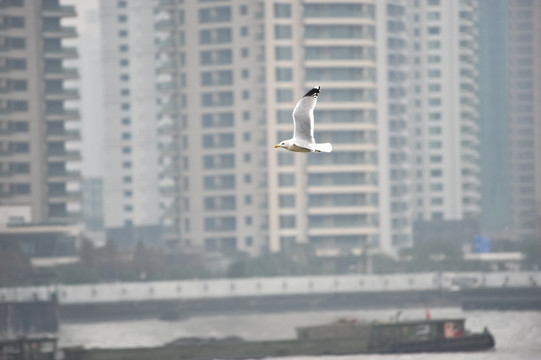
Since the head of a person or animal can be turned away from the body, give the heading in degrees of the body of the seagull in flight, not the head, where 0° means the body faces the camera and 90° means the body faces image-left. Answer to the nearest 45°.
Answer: approximately 90°
